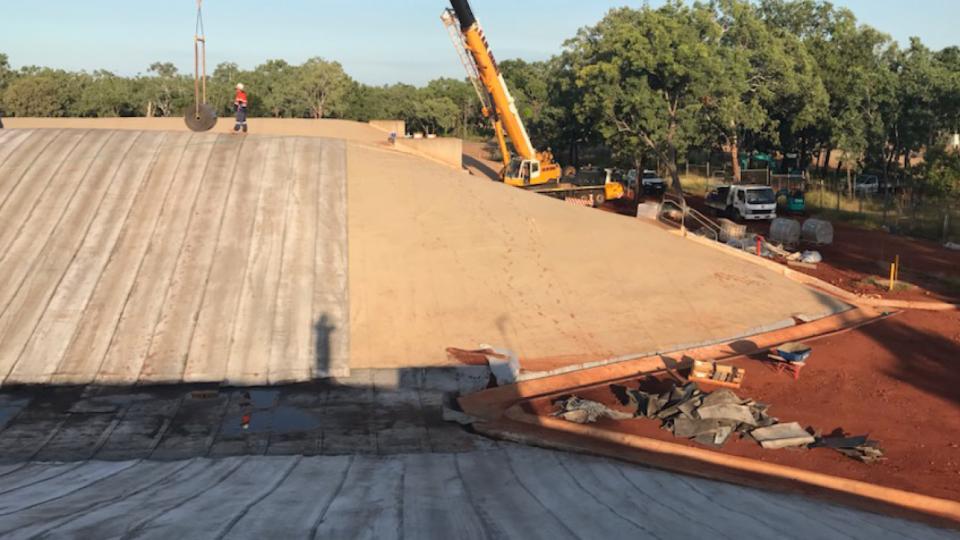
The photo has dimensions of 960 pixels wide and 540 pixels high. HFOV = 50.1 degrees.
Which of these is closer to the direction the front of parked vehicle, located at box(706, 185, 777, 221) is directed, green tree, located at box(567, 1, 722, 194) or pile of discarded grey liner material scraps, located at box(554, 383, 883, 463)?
the pile of discarded grey liner material scraps

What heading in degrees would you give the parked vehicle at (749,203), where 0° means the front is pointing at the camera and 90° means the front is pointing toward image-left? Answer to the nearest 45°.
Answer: approximately 315°

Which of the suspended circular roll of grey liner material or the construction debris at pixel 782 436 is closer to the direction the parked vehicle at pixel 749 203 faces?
the construction debris

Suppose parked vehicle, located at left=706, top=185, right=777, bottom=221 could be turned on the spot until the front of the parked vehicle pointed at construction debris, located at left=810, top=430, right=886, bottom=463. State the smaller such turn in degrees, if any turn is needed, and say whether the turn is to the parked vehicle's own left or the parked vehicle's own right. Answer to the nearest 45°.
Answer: approximately 45° to the parked vehicle's own right

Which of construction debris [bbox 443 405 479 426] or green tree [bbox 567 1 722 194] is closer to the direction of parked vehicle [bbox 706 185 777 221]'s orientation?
the construction debris

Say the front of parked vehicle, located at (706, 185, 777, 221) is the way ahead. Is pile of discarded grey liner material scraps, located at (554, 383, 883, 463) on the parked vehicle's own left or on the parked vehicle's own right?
on the parked vehicle's own right

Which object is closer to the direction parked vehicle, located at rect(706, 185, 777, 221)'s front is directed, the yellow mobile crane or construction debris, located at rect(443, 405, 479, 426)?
the construction debris

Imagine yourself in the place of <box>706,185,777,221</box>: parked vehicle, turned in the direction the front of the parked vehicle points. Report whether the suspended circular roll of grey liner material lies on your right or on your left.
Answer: on your right

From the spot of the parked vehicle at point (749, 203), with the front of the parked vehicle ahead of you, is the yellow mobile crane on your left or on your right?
on your right

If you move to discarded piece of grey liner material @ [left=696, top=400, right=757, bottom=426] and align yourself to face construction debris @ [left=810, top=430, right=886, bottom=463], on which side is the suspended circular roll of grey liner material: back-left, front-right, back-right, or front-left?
back-left

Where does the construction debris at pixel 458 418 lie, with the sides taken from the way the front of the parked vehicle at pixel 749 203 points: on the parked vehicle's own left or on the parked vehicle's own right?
on the parked vehicle's own right
